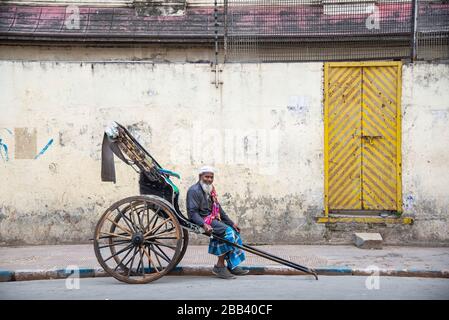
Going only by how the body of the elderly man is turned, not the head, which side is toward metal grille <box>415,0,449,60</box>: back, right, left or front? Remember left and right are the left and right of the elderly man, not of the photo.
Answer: left

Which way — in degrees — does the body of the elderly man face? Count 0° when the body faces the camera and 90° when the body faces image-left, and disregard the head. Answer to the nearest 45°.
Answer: approximately 315°

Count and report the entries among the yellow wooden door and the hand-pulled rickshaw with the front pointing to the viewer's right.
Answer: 1

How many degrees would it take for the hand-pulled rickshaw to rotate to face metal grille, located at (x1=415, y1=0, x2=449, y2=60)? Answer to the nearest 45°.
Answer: approximately 45° to its left

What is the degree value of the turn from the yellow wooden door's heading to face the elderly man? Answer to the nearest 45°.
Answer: approximately 45° to its right

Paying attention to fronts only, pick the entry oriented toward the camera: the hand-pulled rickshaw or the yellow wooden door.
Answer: the yellow wooden door

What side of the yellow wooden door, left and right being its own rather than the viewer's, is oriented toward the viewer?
front

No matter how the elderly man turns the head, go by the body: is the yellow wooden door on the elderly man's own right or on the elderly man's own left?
on the elderly man's own left

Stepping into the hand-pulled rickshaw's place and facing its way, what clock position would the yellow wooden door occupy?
The yellow wooden door is roughly at 11 o'clock from the hand-pulled rickshaw.

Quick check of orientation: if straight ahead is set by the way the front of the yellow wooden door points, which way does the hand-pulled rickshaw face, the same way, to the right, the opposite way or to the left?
to the left

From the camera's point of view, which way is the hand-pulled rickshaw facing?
to the viewer's right
